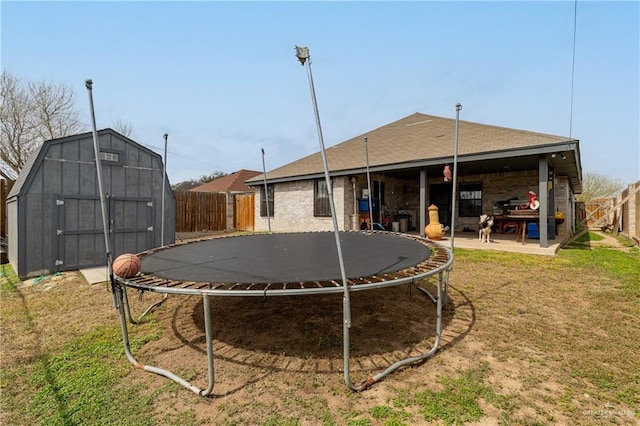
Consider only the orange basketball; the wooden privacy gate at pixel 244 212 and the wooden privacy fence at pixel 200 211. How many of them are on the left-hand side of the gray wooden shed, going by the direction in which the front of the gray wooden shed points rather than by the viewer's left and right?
2

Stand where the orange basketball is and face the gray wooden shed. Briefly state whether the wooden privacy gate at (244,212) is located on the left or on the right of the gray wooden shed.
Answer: right

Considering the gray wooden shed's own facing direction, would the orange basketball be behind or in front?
in front

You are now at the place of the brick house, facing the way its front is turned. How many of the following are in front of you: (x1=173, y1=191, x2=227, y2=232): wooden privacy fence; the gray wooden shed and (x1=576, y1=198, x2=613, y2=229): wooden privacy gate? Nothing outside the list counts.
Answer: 1

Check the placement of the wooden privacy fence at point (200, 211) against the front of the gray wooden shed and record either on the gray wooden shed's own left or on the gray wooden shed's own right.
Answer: on the gray wooden shed's own left

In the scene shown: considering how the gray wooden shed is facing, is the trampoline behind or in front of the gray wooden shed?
in front

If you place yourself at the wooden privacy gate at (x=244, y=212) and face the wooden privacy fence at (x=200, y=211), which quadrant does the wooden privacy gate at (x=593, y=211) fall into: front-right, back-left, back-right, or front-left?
back-left

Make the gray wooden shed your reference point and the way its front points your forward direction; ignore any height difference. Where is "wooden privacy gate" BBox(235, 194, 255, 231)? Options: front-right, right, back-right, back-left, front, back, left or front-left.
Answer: left

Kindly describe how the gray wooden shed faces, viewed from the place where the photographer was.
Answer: facing the viewer and to the right of the viewer
